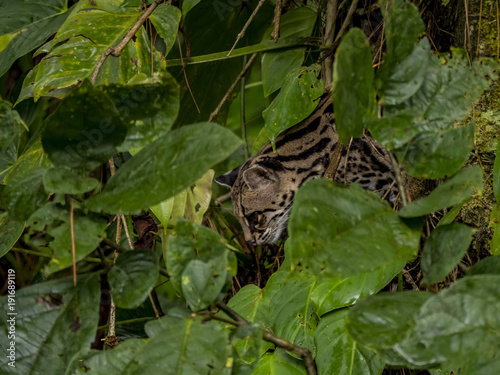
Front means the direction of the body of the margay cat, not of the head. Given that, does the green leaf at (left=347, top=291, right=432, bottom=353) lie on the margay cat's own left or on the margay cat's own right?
on the margay cat's own left

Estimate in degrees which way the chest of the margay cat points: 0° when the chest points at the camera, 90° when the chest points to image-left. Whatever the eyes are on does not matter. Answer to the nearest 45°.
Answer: approximately 45°

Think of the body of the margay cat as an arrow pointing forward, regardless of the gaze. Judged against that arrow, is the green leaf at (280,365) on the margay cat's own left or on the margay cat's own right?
on the margay cat's own left
